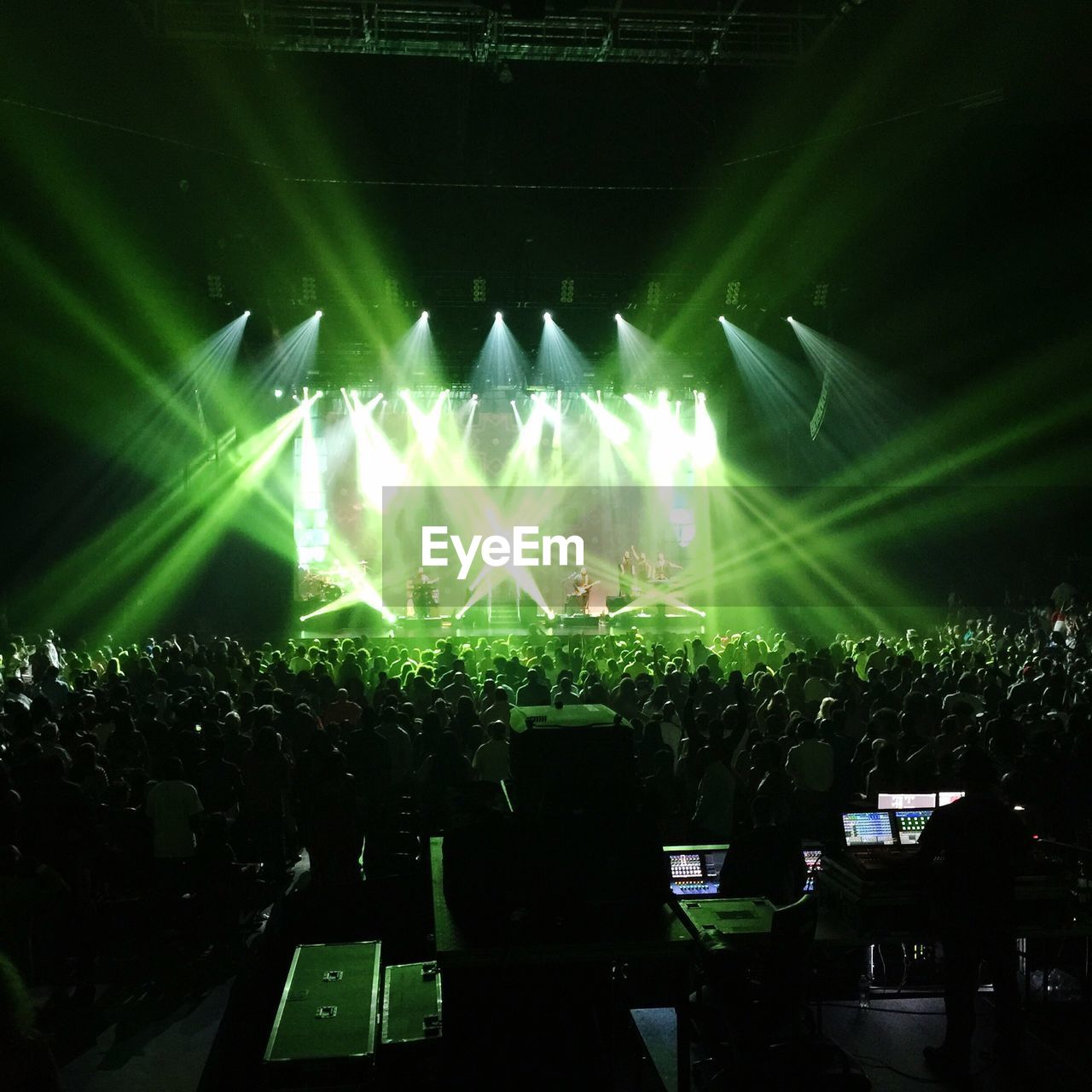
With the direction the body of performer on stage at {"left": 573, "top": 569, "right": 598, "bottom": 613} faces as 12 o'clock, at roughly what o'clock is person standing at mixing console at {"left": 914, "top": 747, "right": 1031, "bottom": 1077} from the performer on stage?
The person standing at mixing console is roughly at 12 o'clock from the performer on stage.

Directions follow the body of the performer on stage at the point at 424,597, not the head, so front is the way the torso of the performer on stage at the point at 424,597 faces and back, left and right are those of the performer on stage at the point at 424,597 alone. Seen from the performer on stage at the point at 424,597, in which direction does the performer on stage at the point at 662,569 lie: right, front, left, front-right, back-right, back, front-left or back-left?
left

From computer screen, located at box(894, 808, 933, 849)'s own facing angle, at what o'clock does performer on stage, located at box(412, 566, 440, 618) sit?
The performer on stage is roughly at 5 o'clock from the computer screen.

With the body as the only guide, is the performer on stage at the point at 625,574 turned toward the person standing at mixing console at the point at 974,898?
yes

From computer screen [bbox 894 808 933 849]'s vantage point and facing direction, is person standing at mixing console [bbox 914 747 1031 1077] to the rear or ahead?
ahead

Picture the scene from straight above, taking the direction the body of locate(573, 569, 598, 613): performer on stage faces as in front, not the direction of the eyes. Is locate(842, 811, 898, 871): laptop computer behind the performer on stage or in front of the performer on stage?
in front

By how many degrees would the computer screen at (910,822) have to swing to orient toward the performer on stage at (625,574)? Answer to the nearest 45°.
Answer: approximately 180°

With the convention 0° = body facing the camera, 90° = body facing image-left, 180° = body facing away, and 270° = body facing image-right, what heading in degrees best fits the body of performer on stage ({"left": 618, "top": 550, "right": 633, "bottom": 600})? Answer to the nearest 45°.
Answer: approximately 0°

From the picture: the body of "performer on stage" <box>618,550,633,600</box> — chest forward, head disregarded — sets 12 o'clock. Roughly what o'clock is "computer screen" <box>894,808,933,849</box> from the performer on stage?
The computer screen is roughly at 12 o'clock from the performer on stage.

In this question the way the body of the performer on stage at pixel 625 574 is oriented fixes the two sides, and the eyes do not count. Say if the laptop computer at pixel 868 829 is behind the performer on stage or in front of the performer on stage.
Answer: in front

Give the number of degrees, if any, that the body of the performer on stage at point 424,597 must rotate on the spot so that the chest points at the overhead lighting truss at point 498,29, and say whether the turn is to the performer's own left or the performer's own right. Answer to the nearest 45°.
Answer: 0° — they already face it

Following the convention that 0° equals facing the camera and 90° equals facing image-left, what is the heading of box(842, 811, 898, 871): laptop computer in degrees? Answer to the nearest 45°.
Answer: approximately 0°
